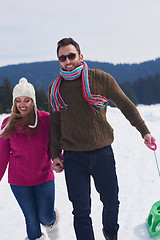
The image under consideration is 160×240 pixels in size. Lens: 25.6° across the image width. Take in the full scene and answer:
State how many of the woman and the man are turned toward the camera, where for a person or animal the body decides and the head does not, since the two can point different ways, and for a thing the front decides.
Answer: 2

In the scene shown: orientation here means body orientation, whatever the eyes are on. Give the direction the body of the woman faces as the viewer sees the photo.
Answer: toward the camera

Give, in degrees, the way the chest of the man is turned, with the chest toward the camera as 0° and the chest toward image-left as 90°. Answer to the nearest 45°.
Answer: approximately 0°
